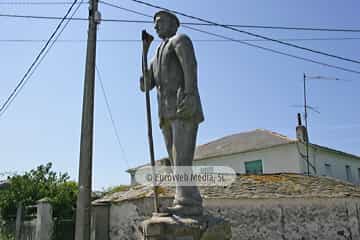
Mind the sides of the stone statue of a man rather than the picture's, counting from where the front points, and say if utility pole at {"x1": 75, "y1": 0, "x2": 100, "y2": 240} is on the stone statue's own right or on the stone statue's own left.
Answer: on the stone statue's own right

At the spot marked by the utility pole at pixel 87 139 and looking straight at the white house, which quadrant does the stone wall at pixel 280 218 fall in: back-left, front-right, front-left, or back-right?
front-right

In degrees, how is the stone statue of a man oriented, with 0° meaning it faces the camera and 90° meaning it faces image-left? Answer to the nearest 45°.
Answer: approximately 45°

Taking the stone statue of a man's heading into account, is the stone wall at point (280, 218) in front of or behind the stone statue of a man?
behind

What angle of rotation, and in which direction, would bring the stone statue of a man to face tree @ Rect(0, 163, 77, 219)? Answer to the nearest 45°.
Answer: approximately 90° to its right
